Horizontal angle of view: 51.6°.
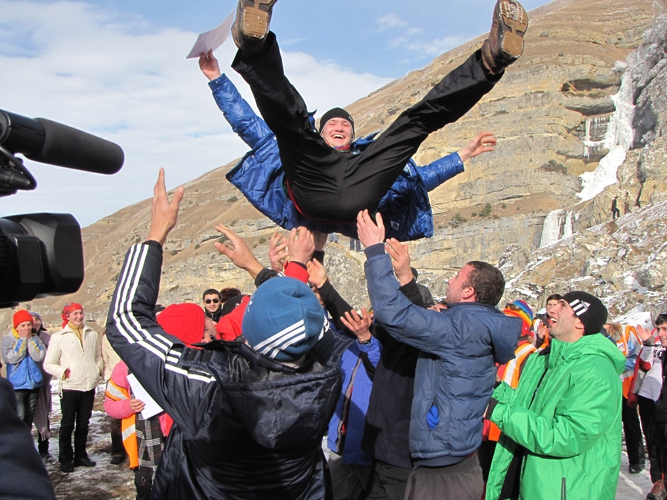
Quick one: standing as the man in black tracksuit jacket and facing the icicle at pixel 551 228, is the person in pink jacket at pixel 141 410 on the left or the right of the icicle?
left

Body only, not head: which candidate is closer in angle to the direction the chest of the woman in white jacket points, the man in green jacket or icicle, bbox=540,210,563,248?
the man in green jacket

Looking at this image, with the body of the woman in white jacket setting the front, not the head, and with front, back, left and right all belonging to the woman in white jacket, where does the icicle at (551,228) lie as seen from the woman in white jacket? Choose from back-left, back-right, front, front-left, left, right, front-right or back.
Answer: left

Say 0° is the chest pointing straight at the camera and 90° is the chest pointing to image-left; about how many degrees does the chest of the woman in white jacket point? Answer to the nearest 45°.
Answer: approximately 315°

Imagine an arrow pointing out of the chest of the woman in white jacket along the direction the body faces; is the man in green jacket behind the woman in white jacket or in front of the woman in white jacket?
in front

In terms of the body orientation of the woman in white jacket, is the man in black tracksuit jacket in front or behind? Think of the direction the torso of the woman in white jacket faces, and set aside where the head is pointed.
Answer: in front

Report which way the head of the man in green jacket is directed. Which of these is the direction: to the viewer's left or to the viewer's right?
to the viewer's left

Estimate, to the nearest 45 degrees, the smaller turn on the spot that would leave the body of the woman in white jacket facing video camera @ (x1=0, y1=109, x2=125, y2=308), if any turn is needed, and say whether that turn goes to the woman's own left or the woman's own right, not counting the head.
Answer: approximately 45° to the woman's own right
